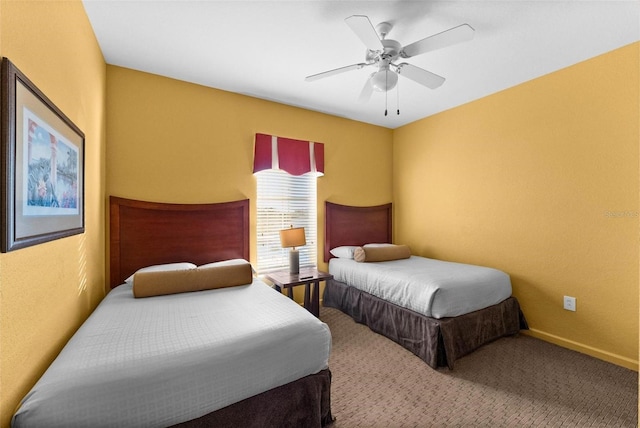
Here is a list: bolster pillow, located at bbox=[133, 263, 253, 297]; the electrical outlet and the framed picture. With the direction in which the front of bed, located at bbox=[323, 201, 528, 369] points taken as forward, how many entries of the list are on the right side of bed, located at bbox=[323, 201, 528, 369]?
2

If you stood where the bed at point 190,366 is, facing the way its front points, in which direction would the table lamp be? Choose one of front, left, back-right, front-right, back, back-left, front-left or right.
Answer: back-left

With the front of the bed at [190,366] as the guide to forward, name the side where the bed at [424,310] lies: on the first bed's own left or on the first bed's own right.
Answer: on the first bed's own left

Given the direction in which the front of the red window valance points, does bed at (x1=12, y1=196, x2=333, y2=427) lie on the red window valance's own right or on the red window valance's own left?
on the red window valance's own right

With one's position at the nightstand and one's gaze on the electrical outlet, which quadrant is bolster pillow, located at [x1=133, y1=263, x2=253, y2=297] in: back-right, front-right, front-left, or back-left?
back-right

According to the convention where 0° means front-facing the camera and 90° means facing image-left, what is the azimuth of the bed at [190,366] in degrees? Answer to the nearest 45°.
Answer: approximately 0°

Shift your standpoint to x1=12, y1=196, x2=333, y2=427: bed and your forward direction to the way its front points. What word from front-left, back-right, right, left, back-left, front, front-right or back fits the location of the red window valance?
back-left

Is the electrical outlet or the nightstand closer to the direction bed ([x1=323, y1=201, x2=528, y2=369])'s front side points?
the electrical outlet

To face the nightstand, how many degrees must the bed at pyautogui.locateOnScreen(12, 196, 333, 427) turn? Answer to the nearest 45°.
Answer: approximately 135° to its left

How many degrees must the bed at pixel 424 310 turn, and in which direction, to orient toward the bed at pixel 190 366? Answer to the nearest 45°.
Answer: approximately 90° to its right
